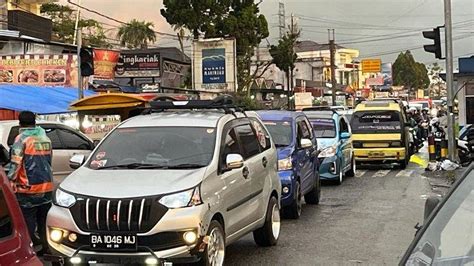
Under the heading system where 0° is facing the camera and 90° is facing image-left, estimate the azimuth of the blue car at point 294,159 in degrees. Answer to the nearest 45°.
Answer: approximately 45°

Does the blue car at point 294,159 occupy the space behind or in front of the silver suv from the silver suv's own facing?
behind

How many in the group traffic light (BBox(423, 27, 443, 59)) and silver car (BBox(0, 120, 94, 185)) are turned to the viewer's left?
1
